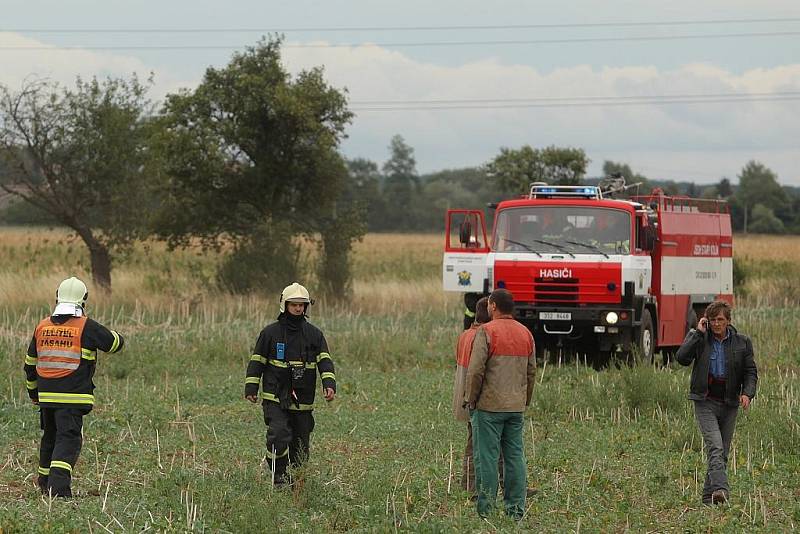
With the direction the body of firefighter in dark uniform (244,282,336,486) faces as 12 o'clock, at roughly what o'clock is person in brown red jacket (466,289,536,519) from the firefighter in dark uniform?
The person in brown red jacket is roughly at 10 o'clock from the firefighter in dark uniform.

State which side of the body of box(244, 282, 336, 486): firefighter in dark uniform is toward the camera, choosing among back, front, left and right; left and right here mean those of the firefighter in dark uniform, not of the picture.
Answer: front

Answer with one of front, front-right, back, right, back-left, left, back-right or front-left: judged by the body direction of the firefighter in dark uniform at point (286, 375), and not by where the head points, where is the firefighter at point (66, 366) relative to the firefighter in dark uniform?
right

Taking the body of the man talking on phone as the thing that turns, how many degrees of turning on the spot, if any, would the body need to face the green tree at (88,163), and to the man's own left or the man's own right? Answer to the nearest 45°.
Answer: approximately 135° to the man's own right

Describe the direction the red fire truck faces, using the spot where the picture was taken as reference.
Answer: facing the viewer

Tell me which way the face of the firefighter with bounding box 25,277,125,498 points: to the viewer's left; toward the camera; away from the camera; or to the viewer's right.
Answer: away from the camera

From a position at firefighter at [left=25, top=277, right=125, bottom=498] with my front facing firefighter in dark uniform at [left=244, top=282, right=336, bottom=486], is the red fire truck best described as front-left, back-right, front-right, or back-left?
front-left

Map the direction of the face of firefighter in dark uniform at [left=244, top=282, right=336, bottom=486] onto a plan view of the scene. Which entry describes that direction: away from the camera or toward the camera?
toward the camera

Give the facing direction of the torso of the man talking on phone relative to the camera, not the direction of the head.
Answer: toward the camera

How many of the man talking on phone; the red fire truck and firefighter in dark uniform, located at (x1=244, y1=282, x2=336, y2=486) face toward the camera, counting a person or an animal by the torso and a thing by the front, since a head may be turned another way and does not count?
3

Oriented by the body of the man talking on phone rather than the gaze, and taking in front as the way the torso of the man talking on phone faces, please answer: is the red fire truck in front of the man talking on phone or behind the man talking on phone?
behind

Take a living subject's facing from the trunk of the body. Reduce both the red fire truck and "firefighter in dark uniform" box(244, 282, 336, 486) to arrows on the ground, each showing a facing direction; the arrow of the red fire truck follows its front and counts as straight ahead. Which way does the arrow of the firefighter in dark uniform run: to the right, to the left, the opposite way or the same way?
the same way

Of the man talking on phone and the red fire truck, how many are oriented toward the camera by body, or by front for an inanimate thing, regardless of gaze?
2

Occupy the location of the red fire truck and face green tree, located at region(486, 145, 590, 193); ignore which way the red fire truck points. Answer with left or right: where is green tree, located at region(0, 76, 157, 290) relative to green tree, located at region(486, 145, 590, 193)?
left
